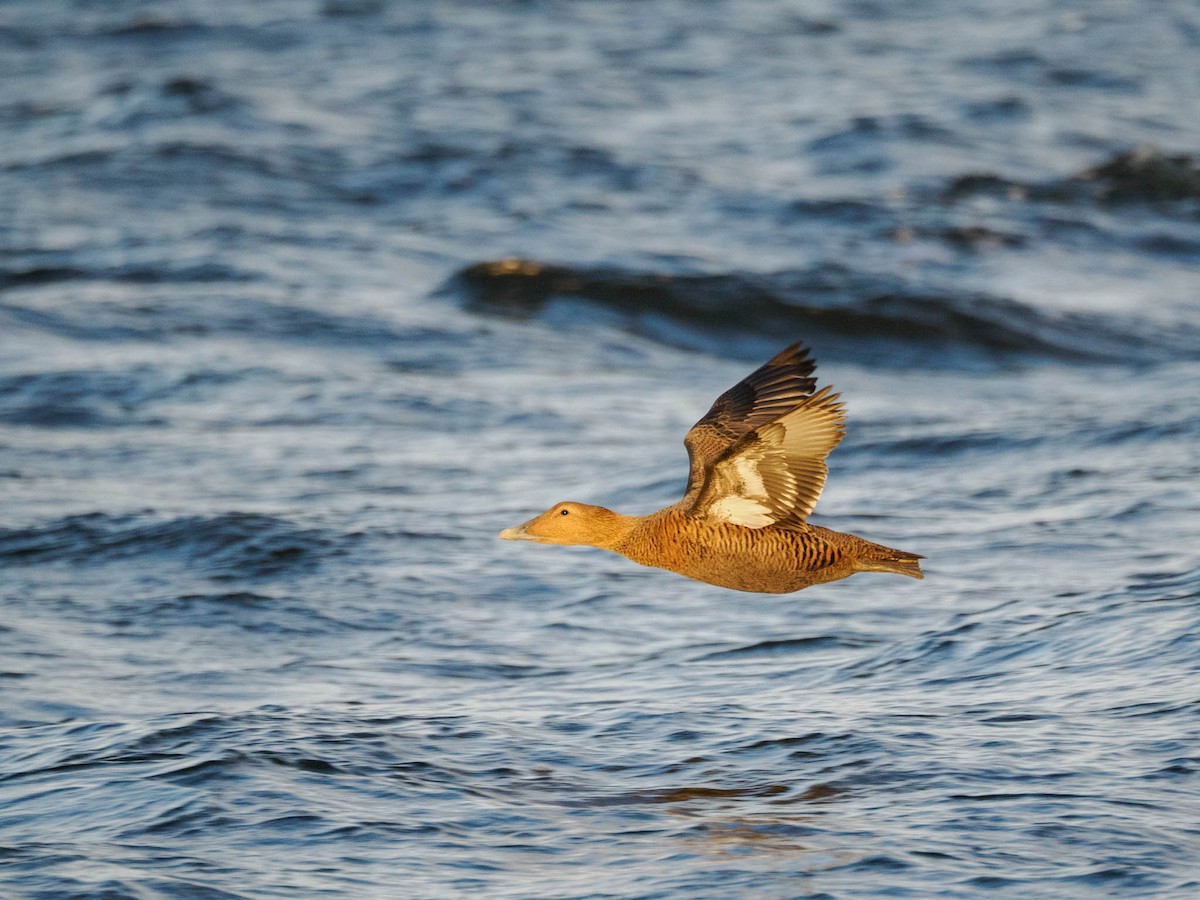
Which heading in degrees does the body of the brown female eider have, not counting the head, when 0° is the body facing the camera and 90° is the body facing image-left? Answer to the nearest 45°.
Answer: approximately 90°
